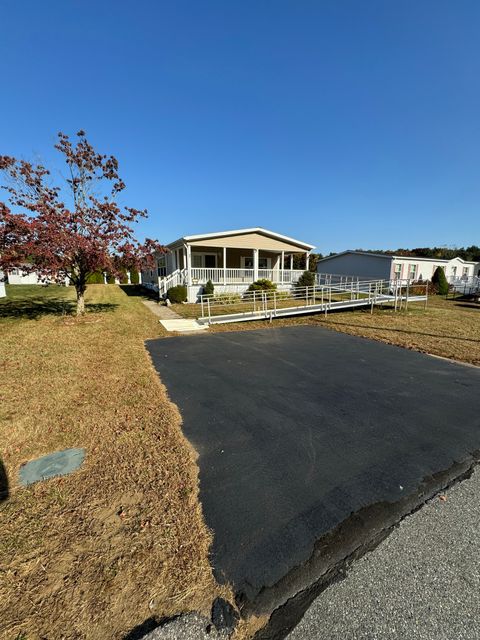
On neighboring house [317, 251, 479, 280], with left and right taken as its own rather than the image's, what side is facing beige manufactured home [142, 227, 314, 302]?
right

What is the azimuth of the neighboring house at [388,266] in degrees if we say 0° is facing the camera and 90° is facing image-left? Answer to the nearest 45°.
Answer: approximately 315°

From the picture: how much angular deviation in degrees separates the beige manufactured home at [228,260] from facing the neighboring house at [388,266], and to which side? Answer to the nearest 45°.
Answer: approximately 90° to its left

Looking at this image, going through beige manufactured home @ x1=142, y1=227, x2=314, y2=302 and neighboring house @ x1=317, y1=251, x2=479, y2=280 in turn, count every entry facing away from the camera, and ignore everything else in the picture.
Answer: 0

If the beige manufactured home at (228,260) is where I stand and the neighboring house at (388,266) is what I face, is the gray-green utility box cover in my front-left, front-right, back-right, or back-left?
back-right

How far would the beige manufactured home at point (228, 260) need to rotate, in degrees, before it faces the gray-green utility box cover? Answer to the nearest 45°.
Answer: approximately 45° to its right

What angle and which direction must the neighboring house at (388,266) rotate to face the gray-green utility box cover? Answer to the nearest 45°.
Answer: approximately 45° to its right
